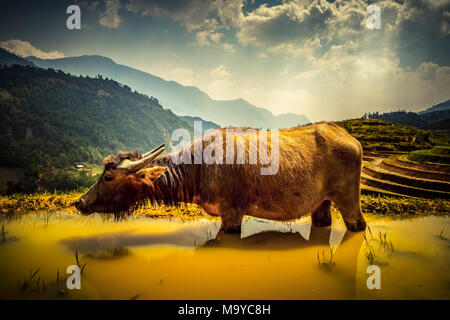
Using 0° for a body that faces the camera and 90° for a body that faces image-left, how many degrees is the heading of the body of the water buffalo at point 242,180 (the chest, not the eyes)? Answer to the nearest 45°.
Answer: approximately 90°
